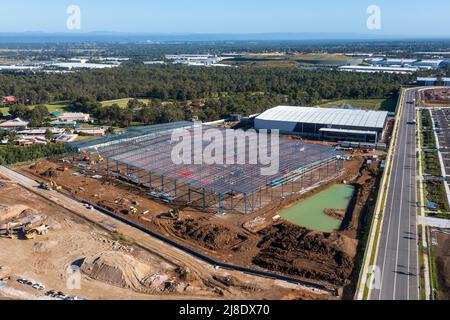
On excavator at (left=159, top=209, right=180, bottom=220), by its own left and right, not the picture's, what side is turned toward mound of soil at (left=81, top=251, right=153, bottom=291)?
left

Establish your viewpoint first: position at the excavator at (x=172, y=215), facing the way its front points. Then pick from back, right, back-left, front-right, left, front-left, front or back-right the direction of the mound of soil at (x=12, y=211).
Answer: front

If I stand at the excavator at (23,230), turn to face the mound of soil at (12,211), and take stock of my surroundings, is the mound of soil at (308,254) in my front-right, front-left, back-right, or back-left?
back-right

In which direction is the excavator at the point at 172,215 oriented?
to the viewer's left

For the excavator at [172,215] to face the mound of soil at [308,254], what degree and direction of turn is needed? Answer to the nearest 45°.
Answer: approximately 135° to its left

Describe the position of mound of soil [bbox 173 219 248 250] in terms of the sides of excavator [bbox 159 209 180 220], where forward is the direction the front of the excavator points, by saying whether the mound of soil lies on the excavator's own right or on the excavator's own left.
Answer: on the excavator's own left

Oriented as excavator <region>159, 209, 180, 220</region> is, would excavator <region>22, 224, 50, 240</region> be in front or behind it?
in front

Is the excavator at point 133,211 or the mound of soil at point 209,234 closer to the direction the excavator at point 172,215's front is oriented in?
the excavator

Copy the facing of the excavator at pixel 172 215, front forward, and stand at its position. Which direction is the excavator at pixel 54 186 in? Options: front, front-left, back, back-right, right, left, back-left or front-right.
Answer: front-right
